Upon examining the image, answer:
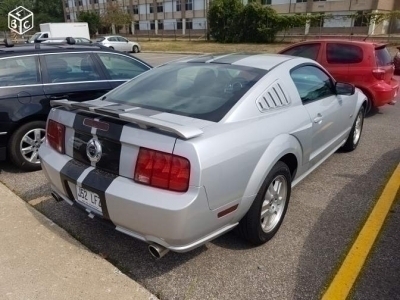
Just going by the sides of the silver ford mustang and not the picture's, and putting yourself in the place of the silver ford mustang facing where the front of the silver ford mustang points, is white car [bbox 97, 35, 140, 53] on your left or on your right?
on your left

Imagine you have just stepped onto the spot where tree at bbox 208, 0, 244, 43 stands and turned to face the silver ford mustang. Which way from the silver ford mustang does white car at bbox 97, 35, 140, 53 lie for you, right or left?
right

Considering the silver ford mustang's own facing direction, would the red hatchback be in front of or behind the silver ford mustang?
in front

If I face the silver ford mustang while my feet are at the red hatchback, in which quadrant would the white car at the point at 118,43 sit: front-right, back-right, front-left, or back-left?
back-right

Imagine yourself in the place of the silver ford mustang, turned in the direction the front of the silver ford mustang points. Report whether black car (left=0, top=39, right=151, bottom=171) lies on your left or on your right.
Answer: on your left

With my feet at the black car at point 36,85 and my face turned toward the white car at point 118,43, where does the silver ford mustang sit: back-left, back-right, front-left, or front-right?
back-right

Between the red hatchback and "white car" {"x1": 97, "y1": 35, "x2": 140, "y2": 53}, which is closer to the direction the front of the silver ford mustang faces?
the red hatchback

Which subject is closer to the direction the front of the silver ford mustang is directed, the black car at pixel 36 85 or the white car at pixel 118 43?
the white car

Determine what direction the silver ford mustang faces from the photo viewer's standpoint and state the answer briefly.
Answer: facing away from the viewer and to the right of the viewer

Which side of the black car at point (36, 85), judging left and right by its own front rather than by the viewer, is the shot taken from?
right

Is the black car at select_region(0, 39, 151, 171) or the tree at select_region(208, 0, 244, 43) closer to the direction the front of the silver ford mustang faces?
the tree

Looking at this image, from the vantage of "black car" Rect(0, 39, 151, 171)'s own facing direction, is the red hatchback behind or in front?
in front
